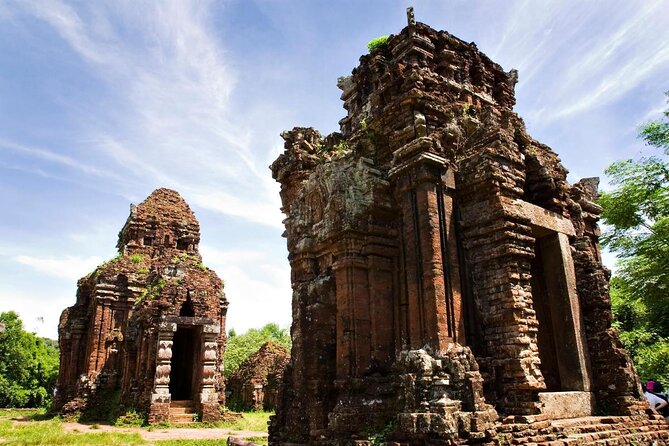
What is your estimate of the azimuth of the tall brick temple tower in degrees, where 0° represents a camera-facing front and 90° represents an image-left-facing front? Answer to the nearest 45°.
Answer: approximately 315°

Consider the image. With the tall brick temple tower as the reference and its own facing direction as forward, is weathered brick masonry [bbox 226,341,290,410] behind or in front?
behind

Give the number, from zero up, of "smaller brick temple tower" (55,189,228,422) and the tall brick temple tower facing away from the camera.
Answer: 0

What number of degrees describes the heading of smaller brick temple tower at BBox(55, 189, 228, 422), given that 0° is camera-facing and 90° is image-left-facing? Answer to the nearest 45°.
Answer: approximately 315°

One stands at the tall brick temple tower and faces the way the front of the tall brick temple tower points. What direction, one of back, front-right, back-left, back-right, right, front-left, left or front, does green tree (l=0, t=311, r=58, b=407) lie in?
back

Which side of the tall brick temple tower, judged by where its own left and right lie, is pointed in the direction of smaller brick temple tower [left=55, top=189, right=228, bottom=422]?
back

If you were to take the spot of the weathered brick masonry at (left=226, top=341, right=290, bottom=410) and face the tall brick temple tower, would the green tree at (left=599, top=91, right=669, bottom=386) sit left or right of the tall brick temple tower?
left

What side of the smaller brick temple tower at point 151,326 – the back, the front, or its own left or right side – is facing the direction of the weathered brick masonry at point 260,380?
left
